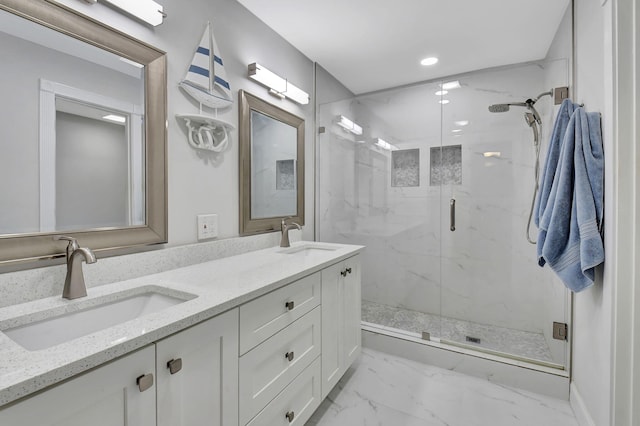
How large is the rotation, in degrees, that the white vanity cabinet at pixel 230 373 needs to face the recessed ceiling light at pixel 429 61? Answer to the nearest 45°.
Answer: approximately 90° to its left

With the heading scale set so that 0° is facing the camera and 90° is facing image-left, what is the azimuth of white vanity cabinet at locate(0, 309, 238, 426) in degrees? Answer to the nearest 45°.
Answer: approximately 315°

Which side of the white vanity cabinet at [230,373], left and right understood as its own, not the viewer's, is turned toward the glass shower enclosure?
left

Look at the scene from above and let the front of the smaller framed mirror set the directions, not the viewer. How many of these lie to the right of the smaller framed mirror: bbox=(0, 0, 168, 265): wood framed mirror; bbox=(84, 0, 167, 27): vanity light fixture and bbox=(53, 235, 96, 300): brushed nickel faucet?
3
